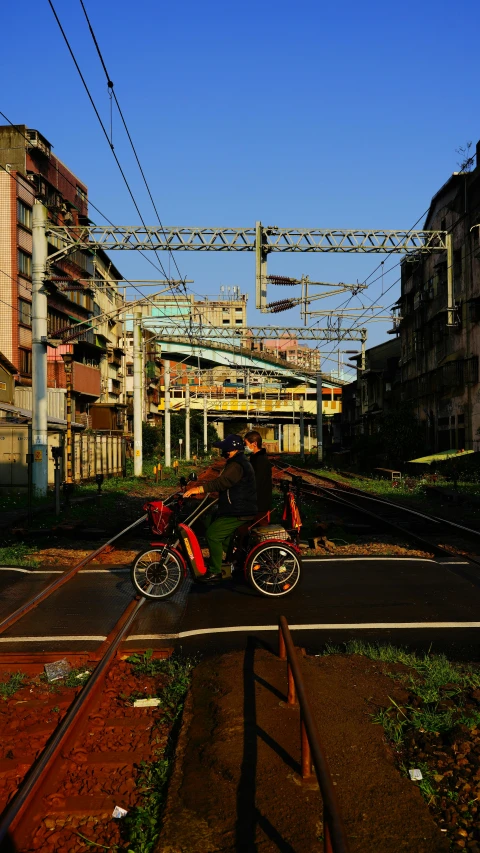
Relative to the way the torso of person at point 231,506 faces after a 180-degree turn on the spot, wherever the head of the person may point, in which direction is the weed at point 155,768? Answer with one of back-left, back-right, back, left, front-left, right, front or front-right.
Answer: right

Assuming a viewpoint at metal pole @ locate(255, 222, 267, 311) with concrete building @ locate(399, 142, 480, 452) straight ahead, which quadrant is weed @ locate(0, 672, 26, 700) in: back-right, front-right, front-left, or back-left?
back-right

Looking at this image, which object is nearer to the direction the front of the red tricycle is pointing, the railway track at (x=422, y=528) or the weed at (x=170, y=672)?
the weed

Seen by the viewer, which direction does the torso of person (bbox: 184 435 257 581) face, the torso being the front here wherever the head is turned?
to the viewer's left

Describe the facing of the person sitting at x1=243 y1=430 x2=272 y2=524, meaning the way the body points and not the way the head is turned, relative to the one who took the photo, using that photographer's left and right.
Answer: facing to the left of the viewer

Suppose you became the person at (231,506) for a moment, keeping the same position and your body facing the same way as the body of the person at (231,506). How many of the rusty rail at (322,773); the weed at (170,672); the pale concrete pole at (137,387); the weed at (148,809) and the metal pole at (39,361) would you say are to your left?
3

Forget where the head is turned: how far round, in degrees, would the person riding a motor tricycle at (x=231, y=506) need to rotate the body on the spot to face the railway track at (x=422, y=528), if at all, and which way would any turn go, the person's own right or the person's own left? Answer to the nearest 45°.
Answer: approximately 135° to the person's own right

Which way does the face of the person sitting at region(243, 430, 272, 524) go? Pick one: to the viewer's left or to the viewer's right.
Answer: to the viewer's left

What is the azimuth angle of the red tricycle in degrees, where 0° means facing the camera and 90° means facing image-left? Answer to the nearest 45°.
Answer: approximately 90°

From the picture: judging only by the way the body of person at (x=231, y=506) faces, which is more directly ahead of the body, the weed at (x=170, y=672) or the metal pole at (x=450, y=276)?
the weed

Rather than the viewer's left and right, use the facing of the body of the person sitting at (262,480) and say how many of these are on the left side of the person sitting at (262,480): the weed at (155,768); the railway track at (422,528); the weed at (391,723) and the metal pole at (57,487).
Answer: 2

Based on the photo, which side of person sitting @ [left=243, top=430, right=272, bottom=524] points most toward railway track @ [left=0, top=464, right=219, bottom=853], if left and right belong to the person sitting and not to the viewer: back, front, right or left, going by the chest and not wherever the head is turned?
left

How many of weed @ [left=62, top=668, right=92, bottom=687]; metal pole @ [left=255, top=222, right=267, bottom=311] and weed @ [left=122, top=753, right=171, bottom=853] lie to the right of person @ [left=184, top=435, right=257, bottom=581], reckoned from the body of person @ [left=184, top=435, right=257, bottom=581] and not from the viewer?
1

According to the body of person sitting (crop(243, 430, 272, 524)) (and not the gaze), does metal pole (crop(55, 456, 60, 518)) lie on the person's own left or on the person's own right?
on the person's own right
